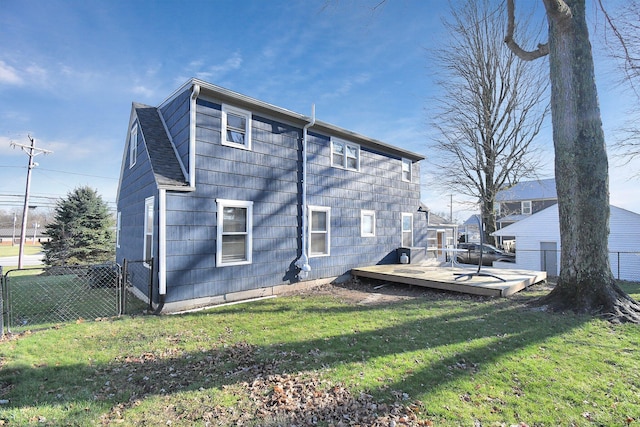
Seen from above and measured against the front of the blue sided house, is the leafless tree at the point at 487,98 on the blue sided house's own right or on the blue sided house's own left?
on the blue sided house's own right

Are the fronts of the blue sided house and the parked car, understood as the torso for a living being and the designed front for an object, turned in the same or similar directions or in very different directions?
very different directions

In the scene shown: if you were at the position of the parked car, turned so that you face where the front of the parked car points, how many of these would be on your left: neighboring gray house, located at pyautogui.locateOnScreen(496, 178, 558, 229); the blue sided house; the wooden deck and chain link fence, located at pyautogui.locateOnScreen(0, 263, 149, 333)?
1

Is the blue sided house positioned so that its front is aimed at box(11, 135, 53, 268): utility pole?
yes

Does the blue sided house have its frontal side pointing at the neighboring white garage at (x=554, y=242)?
no

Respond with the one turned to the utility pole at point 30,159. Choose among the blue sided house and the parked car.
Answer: the blue sided house

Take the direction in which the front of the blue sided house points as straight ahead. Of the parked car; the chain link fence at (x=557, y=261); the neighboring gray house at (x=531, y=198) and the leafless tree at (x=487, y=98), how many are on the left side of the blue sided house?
0

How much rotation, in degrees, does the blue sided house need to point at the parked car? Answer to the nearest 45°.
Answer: approximately 90° to its right

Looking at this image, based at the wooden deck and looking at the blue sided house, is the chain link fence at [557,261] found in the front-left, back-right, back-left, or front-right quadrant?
back-right

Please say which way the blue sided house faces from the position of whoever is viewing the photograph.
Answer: facing away from the viewer and to the left of the viewer
